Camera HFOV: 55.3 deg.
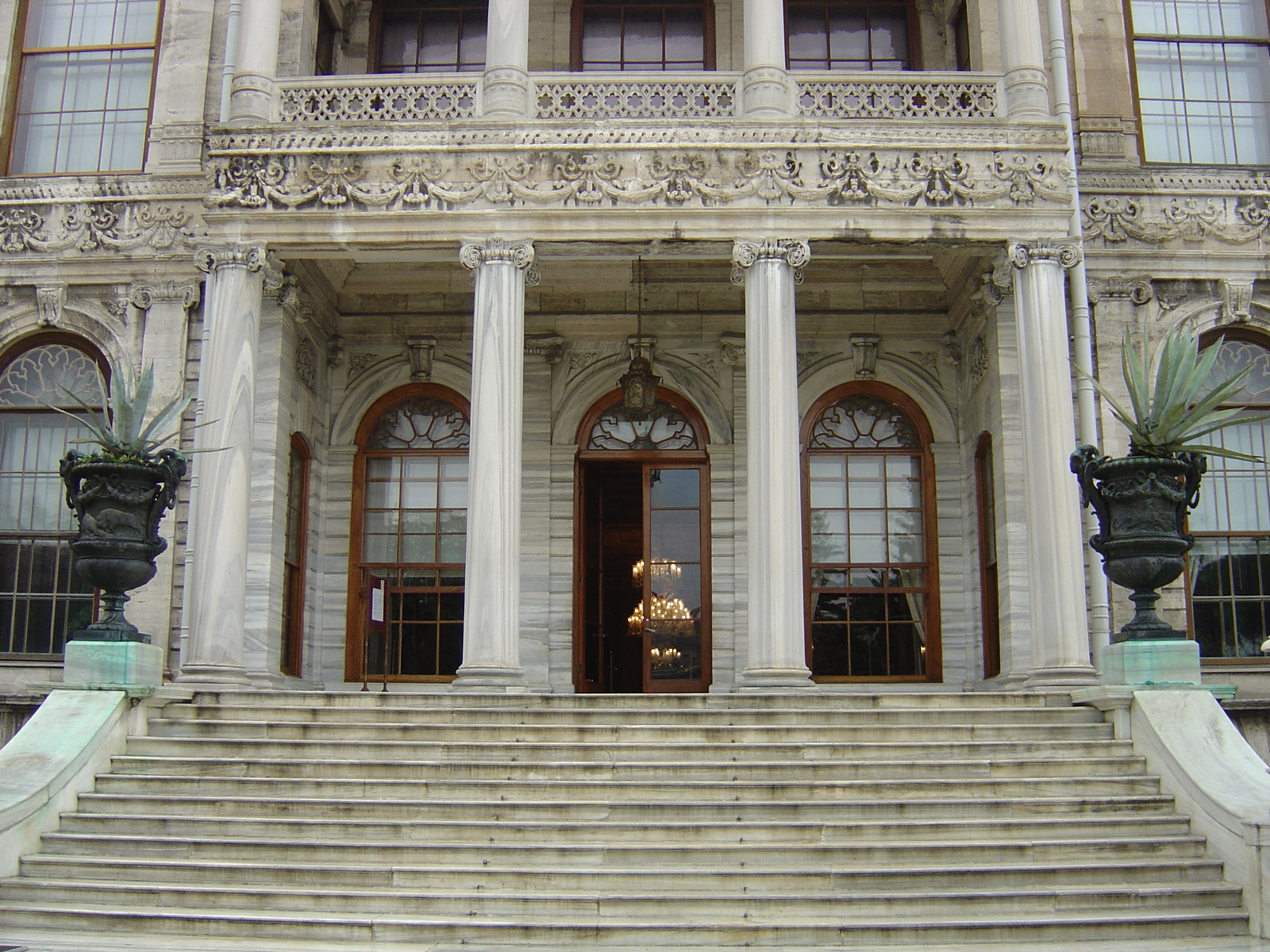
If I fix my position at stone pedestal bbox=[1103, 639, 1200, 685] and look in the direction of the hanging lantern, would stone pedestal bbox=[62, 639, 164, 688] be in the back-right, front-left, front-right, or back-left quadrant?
front-left

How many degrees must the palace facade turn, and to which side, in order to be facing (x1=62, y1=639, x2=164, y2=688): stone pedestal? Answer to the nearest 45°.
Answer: approximately 45° to its right

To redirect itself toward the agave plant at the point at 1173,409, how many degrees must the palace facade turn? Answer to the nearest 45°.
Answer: approximately 45° to its left

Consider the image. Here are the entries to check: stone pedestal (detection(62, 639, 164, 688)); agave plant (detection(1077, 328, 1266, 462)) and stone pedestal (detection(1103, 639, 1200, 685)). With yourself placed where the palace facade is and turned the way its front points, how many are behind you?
0

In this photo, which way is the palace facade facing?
toward the camera
